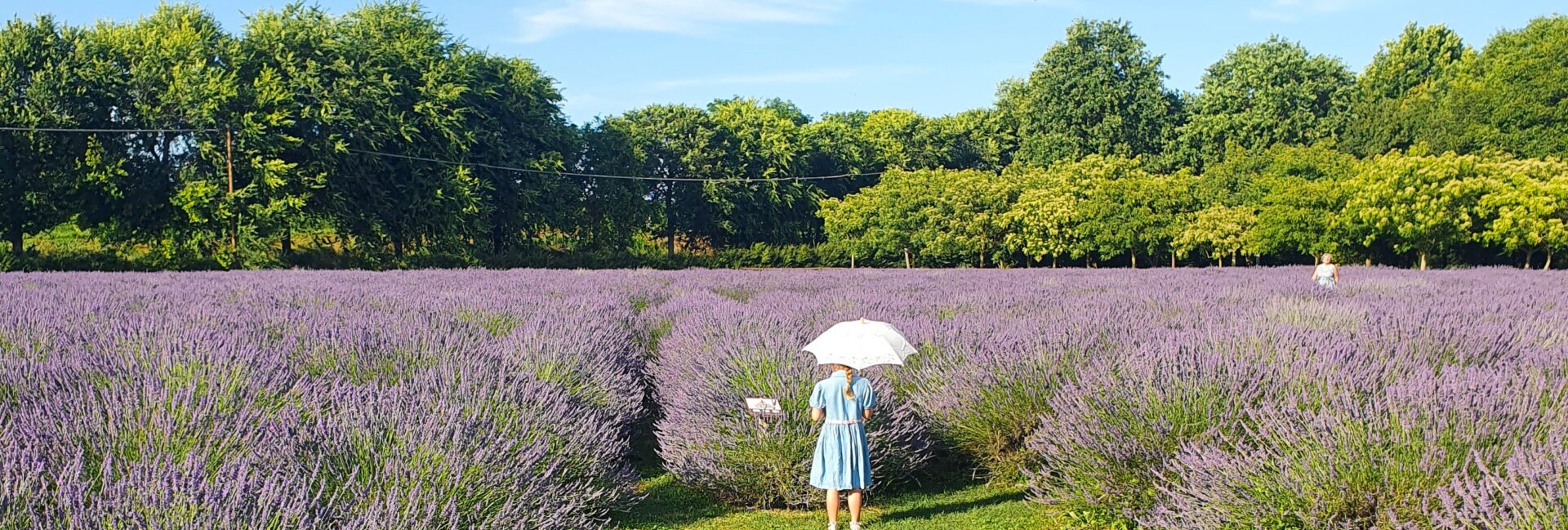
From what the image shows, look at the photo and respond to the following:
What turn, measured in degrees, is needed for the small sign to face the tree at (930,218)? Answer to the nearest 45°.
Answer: approximately 180°

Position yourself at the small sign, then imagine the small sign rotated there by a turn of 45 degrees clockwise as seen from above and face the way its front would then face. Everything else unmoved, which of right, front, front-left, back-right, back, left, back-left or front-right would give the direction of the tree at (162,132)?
right

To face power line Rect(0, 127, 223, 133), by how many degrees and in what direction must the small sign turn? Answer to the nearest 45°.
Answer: approximately 135° to its right

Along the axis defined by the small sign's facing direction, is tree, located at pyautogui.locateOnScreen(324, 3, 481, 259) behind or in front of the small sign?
behind

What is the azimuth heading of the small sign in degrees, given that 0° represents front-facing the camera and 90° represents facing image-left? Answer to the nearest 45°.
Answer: approximately 0°

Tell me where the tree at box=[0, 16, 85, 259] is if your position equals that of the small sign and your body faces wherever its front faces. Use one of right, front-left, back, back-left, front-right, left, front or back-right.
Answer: back-right

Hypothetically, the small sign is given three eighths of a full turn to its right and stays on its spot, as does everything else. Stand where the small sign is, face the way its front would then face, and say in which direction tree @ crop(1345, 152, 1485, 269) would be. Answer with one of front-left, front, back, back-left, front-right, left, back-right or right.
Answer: right

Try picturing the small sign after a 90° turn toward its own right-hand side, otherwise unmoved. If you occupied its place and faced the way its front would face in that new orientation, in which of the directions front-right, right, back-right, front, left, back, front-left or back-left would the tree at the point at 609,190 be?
right

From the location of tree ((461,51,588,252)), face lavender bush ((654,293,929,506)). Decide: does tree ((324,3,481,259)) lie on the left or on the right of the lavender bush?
right

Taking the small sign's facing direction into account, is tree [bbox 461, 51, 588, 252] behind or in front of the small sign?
behind

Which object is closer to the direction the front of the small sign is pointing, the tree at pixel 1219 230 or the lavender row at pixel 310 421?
the lavender row

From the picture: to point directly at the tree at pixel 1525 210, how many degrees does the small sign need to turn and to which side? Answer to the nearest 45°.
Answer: approximately 135° to its left
